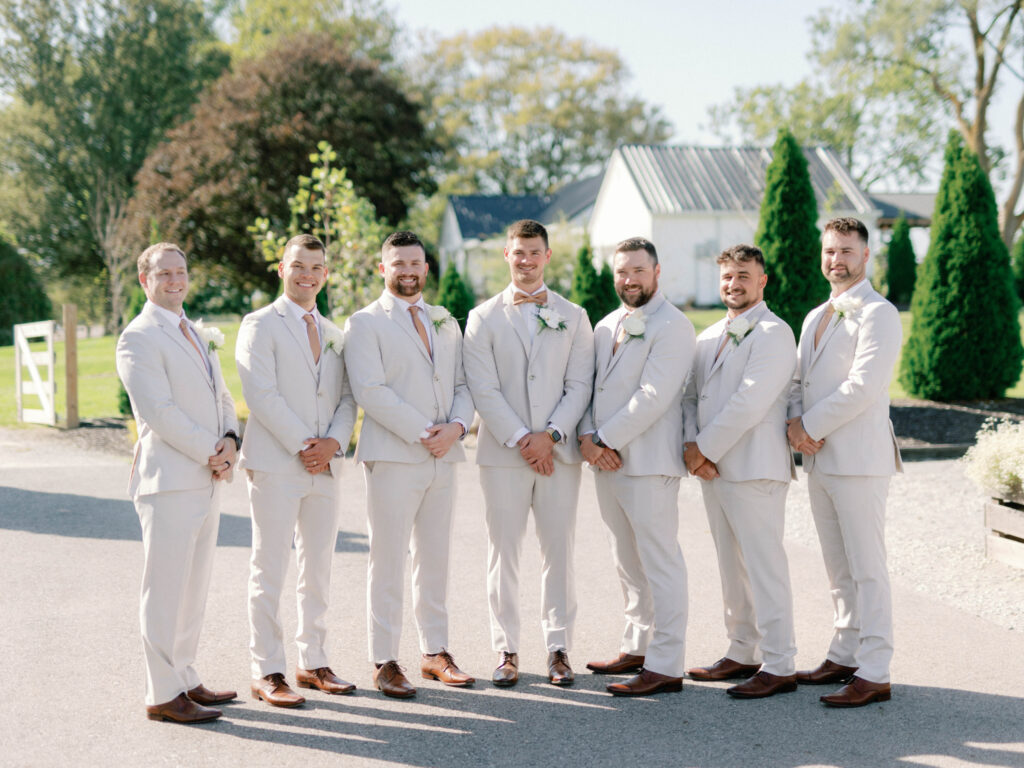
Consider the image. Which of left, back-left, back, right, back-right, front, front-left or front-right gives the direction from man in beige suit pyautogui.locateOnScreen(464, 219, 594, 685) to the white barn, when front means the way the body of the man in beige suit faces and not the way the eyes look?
back

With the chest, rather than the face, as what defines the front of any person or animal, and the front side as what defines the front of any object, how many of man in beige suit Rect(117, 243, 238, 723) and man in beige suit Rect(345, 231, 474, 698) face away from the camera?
0

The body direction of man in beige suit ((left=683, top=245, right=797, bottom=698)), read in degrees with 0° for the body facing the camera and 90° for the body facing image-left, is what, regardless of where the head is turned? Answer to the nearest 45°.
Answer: approximately 45°

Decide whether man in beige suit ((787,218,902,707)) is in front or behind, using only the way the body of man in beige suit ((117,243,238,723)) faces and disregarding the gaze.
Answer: in front

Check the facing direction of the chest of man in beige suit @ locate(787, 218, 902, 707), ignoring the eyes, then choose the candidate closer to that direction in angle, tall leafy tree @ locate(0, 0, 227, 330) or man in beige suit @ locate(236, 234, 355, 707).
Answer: the man in beige suit

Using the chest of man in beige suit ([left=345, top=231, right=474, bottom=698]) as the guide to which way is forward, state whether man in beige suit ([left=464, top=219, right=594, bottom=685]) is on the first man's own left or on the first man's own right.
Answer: on the first man's own left

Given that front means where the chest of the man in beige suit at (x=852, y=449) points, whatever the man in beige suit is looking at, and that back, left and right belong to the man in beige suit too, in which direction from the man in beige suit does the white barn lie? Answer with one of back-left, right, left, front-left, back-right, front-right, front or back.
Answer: back-right

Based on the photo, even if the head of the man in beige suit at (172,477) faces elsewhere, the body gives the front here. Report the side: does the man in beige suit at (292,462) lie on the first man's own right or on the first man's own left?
on the first man's own left

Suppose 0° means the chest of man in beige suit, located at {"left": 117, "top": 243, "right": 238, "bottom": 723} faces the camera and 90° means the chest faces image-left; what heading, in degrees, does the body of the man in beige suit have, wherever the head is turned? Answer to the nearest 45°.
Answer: approximately 315°

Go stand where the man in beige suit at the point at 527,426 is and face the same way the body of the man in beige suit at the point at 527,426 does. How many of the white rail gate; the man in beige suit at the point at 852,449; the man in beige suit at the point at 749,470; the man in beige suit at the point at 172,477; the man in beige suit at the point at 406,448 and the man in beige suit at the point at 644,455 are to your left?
3

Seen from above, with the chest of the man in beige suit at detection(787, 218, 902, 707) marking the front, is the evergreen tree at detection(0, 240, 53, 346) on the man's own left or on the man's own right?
on the man's own right

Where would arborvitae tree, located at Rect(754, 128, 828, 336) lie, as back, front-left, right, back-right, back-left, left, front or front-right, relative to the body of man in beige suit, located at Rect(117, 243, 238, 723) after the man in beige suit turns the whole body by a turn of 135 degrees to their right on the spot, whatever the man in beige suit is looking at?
back-right

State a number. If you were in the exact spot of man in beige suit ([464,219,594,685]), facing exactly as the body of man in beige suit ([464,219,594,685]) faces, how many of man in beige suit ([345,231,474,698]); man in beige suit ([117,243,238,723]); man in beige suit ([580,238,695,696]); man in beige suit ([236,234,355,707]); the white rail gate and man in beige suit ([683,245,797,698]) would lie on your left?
2

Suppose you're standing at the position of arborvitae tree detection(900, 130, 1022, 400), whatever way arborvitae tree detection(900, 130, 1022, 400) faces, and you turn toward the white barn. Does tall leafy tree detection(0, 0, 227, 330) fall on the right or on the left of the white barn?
left

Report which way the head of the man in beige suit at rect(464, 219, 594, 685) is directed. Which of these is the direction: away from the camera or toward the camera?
toward the camera

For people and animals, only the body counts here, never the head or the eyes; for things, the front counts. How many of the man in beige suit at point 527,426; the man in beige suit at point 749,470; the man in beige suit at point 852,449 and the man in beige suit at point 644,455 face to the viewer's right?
0

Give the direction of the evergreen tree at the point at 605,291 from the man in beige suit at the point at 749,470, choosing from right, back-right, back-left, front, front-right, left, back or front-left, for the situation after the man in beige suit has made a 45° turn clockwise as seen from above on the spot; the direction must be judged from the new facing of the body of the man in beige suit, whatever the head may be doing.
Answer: right
